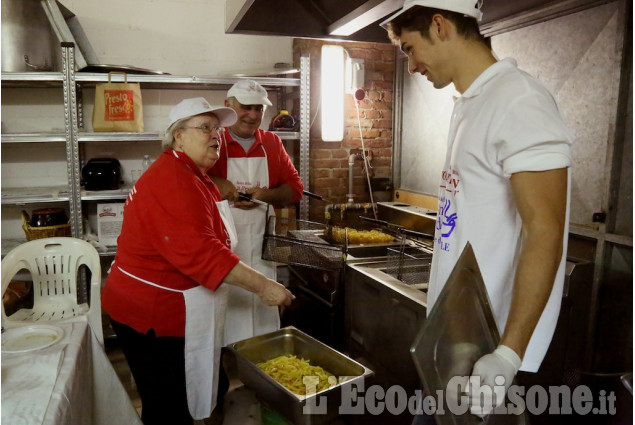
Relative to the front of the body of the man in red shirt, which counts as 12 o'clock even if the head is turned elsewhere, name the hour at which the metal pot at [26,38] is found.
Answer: The metal pot is roughly at 4 o'clock from the man in red shirt.

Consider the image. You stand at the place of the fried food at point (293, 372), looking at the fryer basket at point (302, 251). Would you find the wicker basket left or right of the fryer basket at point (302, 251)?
left

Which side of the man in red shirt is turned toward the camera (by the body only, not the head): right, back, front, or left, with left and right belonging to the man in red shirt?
front

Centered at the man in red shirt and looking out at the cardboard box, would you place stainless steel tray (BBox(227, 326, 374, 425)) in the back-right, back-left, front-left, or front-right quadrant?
back-left

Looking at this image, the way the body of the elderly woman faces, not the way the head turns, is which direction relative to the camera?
to the viewer's right

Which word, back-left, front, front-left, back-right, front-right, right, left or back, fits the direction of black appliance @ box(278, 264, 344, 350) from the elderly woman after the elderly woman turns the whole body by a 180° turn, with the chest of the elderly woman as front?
back-right

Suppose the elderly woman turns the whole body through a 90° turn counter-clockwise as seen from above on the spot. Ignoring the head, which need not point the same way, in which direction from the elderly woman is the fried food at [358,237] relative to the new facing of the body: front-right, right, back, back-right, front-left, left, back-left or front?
front-right

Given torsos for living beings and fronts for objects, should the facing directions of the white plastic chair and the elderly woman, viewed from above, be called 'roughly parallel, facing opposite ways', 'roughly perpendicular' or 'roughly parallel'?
roughly perpendicular

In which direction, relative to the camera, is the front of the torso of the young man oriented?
to the viewer's left

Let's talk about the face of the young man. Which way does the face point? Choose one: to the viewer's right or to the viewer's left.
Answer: to the viewer's left

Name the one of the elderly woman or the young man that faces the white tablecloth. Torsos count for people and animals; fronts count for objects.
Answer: the young man

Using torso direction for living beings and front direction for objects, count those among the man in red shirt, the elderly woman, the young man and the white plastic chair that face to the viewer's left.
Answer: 1

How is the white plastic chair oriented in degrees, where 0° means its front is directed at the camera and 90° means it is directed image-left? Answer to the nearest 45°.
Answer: approximately 0°

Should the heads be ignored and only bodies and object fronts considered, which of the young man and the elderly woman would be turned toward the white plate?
the young man

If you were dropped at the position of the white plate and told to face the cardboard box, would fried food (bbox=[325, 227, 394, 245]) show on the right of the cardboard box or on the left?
right

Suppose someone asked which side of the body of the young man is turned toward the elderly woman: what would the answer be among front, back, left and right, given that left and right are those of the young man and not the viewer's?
front
